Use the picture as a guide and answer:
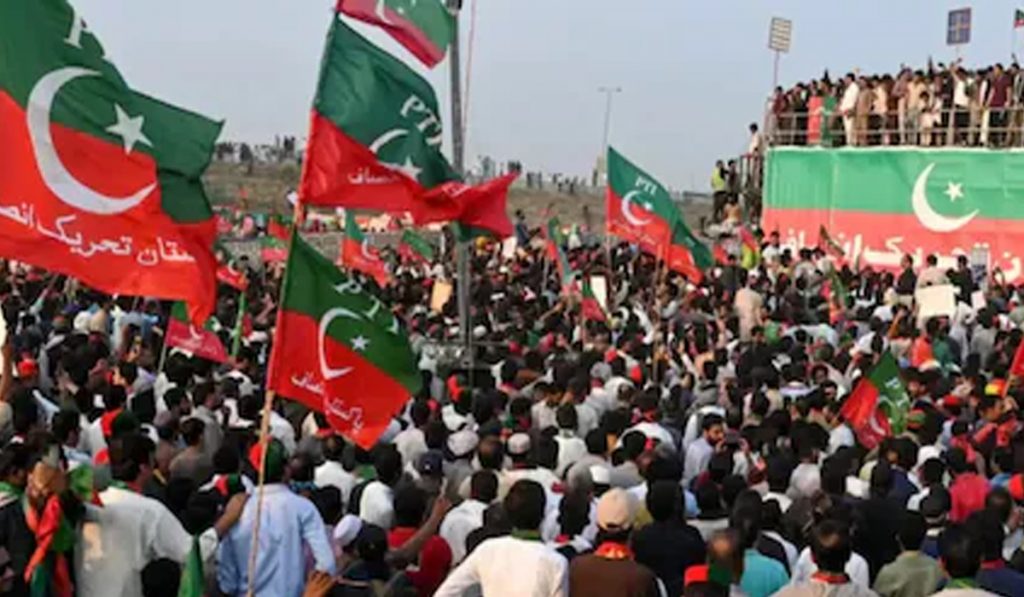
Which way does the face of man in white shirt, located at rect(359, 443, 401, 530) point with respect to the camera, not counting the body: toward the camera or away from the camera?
away from the camera

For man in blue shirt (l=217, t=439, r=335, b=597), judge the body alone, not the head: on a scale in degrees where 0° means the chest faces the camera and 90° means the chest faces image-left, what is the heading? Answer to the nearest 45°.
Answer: approximately 180°

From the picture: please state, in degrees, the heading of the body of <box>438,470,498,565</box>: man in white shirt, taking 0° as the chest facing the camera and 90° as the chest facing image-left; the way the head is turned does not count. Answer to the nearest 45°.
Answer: approximately 225°

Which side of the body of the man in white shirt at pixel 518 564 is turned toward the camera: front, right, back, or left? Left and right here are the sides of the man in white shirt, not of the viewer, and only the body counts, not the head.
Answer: back

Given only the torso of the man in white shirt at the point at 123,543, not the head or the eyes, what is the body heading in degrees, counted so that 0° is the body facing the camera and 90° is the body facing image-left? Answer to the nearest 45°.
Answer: approximately 225°

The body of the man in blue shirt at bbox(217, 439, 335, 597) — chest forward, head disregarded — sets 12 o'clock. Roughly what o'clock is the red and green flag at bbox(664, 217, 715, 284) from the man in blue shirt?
The red and green flag is roughly at 1 o'clock from the man in blue shirt.

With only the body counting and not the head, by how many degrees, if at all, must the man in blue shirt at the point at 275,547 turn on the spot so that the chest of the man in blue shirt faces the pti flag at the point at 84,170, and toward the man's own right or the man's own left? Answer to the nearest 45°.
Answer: approximately 45° to the man's own left

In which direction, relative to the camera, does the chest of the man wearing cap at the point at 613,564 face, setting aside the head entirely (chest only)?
away from the camera

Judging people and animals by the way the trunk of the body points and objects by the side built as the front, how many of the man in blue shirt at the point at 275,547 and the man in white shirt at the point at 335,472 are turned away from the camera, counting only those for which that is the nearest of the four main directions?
2

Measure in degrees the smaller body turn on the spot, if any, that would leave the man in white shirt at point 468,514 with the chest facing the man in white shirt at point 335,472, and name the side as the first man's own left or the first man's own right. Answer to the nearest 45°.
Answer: approximately 90° to the first man's own left

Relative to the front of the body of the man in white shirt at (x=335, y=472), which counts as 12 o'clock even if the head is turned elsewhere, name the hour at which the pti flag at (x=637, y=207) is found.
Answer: The pti flag is roughly at 1 o'clock from the man in white shirt.
